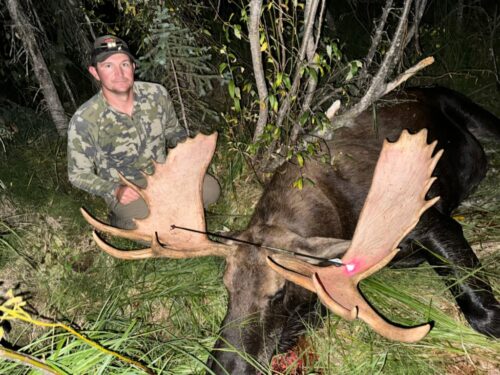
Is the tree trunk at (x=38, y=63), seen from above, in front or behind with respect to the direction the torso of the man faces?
behind

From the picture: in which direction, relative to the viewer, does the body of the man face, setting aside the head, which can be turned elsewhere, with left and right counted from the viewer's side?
facing the viewer and to the right of the viewer
